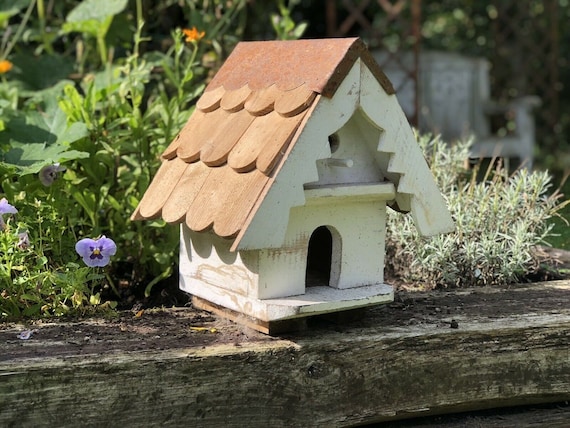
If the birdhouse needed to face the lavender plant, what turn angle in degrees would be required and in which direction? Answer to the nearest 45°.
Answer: approximately 90° to its left

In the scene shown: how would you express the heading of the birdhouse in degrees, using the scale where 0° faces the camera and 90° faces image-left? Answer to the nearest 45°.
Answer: approximately 315°

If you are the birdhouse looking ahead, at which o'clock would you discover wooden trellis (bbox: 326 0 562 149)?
The wooden trellis is roughly at 8 o'clock from the birdhouse.

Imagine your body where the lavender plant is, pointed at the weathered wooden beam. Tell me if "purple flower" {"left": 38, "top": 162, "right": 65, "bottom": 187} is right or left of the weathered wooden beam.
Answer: right

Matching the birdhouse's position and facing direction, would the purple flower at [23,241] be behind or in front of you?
behind

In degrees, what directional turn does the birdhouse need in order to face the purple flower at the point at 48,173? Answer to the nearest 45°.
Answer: approximately 180°

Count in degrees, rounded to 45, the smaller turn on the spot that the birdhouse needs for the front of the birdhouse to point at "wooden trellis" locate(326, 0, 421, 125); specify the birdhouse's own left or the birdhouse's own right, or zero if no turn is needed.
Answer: approximately 135° to the birdhouse's own left
